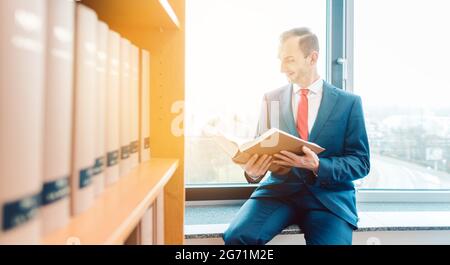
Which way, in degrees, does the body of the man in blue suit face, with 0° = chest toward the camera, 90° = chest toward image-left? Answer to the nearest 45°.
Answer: approximately 45°

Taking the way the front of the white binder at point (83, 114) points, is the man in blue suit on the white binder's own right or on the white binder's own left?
on the white binder's own left

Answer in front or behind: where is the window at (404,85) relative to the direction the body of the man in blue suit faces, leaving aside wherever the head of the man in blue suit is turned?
behind
